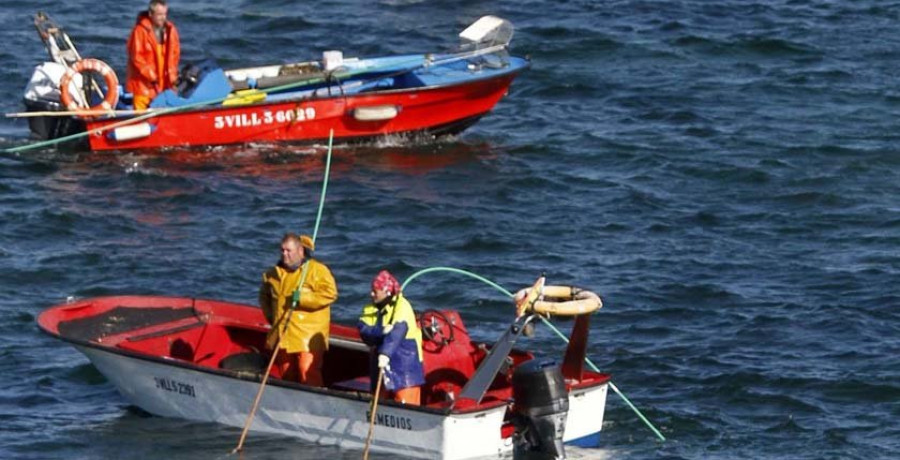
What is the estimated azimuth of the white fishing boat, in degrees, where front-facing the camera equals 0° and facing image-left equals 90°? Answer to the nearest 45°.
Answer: approximately 135°

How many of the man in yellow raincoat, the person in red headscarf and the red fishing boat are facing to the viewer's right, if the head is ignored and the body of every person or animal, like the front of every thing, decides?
1

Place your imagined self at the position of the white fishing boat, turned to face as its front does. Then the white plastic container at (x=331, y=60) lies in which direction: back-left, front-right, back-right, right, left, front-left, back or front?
front-right

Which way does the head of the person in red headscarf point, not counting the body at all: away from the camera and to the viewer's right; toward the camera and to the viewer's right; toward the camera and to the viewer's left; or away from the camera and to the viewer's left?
toward the camera and to the viewer's left

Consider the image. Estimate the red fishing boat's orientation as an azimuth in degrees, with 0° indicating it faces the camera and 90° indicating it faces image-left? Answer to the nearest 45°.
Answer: approximately 270°

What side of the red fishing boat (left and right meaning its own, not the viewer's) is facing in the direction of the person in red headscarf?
right

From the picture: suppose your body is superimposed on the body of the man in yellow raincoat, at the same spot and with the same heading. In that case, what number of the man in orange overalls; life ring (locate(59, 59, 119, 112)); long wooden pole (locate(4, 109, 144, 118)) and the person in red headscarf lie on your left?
1

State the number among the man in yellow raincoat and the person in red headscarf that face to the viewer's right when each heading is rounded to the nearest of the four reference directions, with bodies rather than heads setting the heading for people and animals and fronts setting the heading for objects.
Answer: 0

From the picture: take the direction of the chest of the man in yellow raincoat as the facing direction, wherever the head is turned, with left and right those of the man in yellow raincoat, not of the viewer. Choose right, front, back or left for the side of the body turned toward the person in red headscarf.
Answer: left

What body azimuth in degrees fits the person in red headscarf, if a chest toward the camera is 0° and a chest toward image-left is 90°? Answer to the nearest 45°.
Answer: approximately 45°
